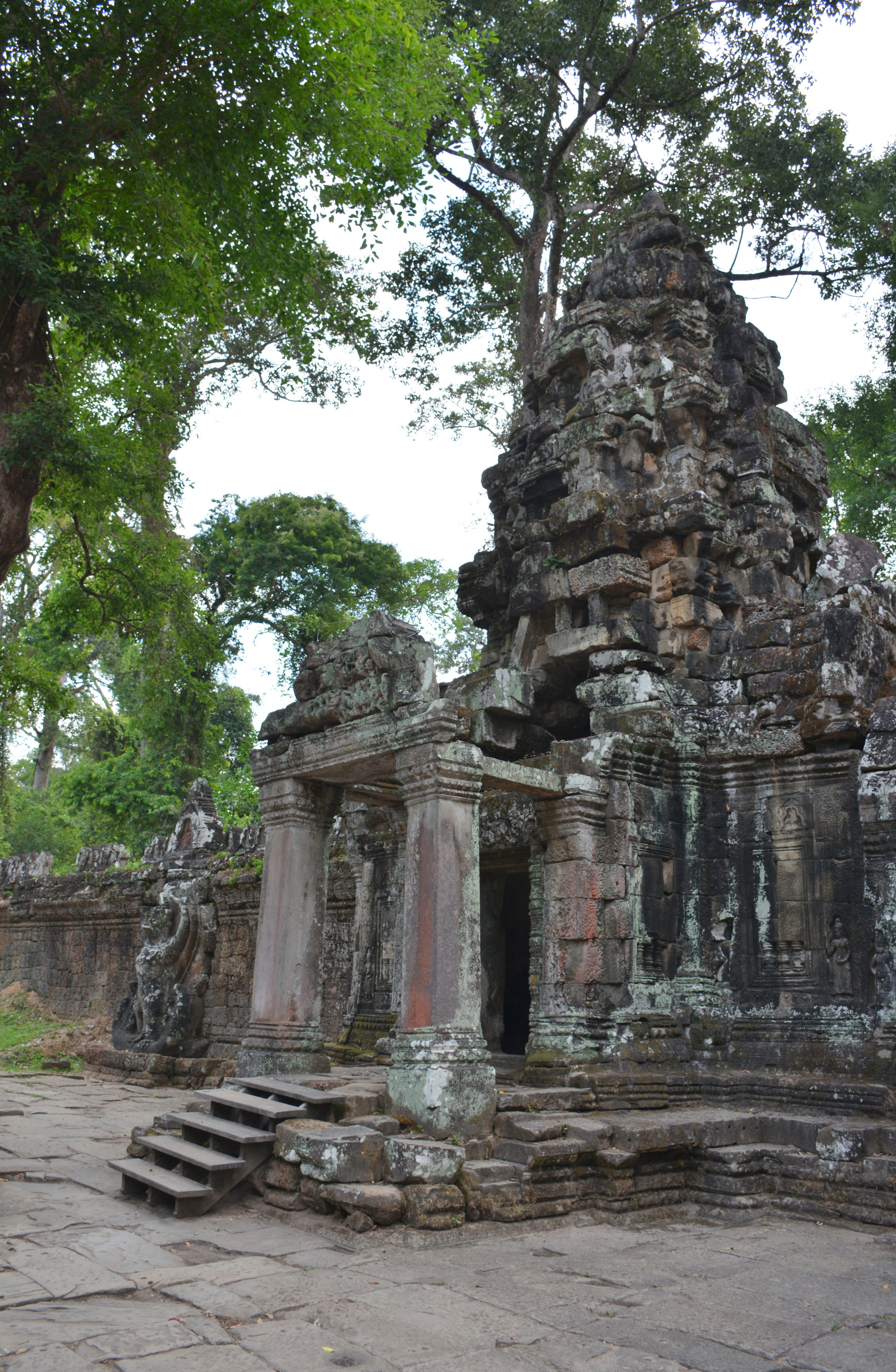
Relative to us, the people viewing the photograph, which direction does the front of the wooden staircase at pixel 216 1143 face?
facing the viewer and to the left of the viewer

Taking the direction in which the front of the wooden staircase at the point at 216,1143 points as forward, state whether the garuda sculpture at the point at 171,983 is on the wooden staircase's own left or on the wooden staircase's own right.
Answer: on the wooden staircase's own right

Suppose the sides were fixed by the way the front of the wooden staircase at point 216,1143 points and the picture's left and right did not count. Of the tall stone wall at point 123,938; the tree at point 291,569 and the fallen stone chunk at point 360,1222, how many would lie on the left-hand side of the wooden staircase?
1

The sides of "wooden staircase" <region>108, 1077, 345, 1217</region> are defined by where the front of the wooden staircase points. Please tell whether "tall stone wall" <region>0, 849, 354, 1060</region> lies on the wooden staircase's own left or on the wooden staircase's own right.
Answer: on the wooden staircase's own right

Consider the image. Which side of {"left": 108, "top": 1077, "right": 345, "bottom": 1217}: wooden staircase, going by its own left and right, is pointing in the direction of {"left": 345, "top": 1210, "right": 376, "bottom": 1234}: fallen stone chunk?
left

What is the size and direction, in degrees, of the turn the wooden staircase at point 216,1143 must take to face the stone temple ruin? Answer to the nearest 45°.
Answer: approximately 135° to its left

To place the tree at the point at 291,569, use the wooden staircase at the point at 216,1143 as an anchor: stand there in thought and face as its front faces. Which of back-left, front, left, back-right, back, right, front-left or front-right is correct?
back-right

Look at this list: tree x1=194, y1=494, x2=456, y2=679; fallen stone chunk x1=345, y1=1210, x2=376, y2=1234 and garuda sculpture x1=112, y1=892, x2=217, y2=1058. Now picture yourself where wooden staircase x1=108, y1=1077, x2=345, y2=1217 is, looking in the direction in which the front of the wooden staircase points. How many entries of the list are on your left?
1
